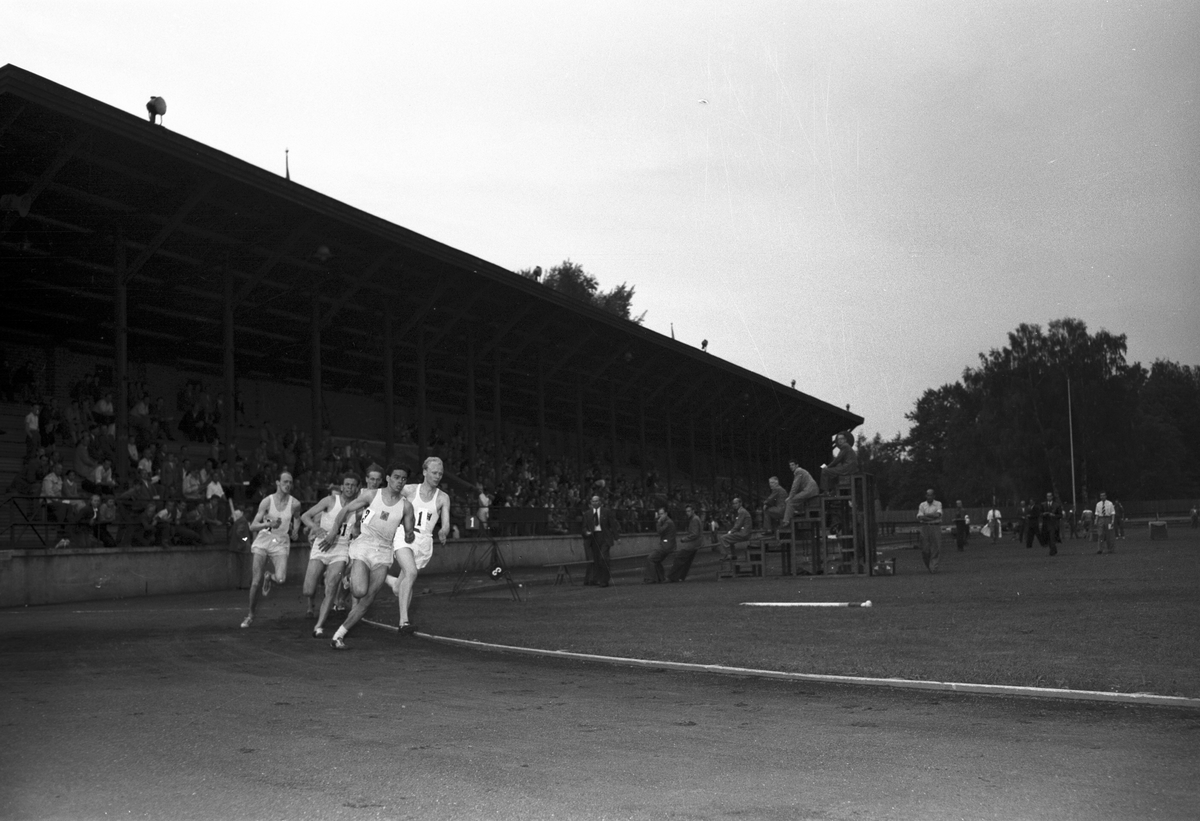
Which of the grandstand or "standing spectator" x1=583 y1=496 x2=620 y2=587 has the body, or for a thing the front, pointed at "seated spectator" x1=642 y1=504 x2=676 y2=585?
the grandstand

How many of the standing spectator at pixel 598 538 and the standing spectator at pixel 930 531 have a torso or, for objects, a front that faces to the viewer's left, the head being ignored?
0

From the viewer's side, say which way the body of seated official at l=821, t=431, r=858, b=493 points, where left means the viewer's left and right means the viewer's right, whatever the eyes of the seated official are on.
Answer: facing to the left of the viewer

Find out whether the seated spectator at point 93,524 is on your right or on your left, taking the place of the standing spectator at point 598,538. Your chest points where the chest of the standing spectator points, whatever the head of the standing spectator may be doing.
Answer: on your right

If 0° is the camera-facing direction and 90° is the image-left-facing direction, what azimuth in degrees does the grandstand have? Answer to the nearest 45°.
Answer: approximately 315°

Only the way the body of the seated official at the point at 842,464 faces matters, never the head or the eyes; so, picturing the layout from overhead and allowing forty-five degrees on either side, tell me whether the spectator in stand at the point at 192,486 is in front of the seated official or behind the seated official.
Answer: in front

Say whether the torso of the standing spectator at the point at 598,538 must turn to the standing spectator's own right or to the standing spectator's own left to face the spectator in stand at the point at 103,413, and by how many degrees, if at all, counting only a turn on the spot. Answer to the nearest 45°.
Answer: approximately 90° to the standing spectator's own right

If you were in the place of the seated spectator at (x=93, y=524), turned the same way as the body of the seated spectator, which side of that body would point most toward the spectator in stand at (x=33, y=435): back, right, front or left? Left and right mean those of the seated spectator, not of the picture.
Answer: back
